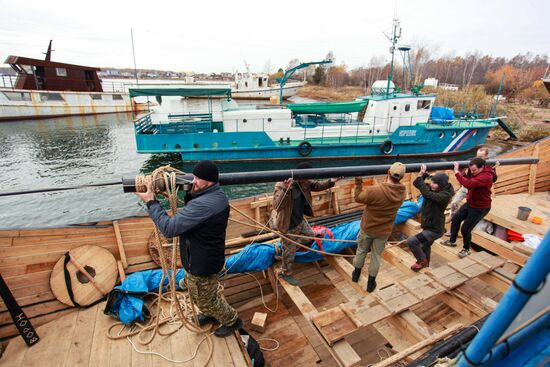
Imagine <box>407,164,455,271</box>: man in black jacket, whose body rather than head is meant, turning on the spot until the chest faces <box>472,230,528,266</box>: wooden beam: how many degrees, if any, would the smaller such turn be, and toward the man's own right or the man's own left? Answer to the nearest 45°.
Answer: approximately 135° to the man's own right

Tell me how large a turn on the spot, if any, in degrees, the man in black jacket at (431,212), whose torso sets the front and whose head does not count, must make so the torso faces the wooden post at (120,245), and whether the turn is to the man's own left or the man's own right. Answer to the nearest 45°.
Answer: approximately 45° to the man's own left

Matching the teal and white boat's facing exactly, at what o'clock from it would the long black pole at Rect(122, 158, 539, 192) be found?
The long black pole is roughly at 3 o'clock from the teal and white boat.

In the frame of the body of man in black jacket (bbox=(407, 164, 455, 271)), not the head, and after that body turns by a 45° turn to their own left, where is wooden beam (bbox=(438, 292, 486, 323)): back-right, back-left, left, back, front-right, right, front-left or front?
left

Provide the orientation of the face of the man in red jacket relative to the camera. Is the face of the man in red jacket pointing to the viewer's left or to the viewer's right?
to the viewer's left

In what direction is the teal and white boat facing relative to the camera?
to the viewer's right

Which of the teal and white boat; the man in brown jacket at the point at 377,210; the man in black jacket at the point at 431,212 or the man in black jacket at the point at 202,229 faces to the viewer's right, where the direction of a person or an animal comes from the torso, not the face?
the teal and white boat

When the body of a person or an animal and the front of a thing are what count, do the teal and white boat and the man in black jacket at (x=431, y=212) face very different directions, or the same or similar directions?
very different directions

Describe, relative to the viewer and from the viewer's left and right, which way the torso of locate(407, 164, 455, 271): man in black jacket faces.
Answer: facing to the left of the viewer

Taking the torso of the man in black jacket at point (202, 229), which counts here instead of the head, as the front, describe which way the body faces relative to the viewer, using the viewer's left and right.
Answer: facing to the left of the viewer

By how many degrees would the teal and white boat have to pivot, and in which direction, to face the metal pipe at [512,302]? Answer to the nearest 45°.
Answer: approximately 90° to its right

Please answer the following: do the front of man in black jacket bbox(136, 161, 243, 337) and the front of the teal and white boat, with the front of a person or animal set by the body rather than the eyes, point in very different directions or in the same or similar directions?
very different directions

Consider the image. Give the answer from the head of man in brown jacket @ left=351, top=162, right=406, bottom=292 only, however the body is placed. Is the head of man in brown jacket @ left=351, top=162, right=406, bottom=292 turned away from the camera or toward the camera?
away from the camera

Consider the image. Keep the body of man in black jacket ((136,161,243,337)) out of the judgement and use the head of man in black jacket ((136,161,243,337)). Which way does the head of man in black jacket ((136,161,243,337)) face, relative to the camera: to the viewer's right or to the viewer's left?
to the viewer's left
